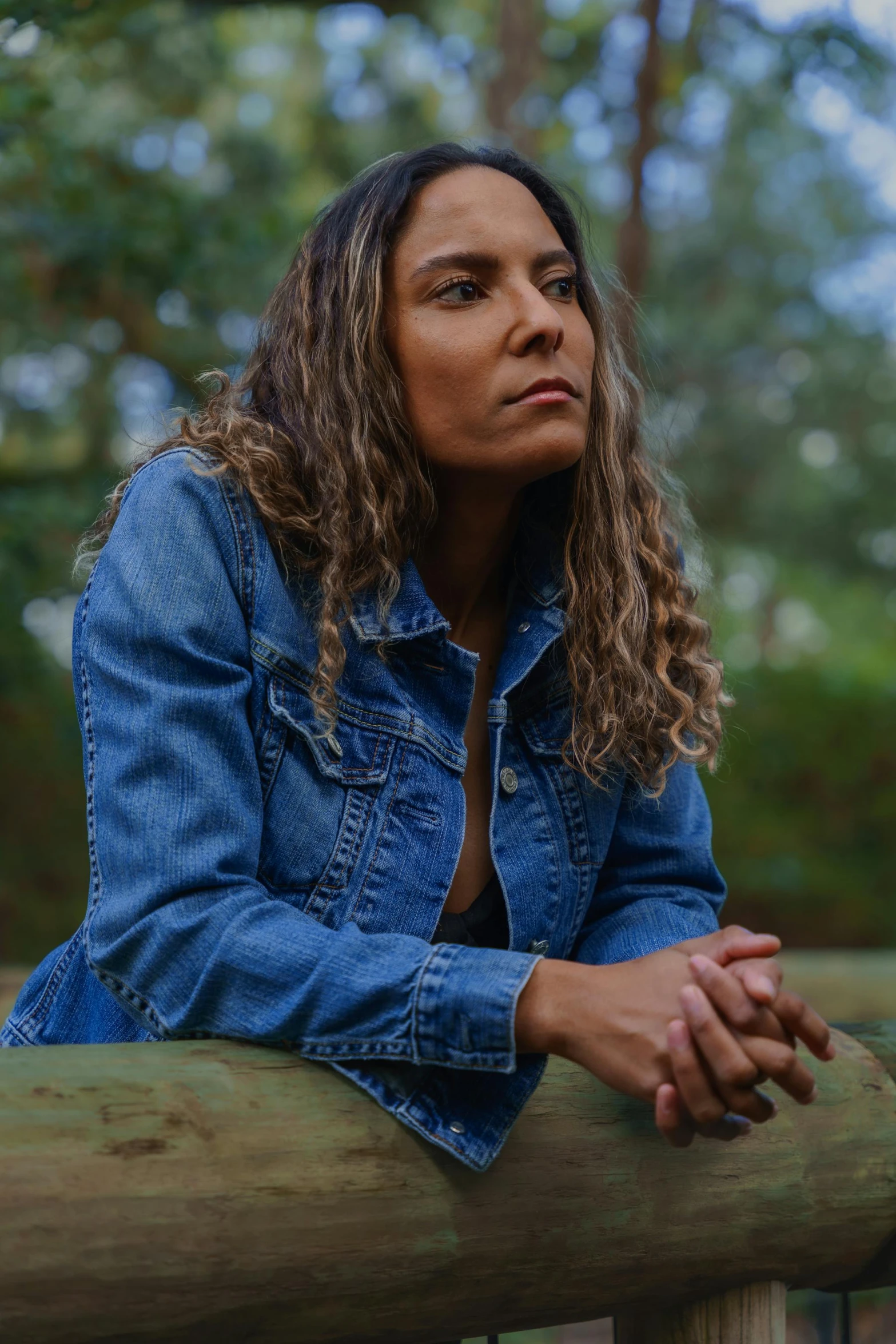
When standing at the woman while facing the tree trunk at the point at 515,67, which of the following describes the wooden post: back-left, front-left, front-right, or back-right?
back-right

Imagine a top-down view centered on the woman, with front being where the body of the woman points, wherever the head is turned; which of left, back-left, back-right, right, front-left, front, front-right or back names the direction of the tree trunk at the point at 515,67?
back-left

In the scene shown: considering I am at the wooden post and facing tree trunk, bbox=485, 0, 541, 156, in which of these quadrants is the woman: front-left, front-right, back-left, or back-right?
front-left

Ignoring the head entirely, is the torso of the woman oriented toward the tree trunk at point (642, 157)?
no

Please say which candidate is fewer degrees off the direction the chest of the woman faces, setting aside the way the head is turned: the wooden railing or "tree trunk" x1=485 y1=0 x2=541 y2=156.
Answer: the wooden railing

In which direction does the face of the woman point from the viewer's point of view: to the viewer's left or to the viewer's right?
to the viewer's right

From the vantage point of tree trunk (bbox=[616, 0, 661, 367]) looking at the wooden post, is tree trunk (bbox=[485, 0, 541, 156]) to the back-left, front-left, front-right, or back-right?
back-right

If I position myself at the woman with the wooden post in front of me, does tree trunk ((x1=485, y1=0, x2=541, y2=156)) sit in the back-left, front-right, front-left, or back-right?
back-left

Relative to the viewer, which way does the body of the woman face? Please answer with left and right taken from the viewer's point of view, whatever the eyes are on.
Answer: facing the viewer and to the right of the viewer
